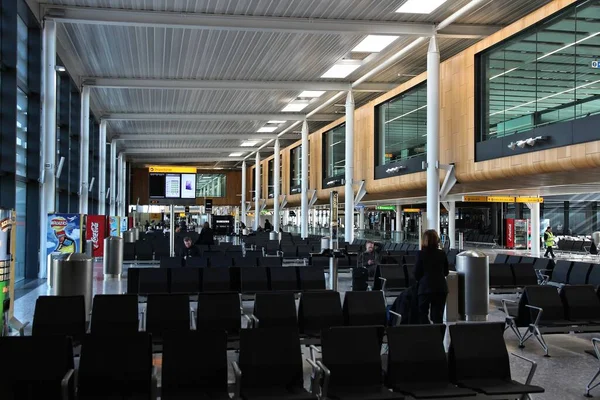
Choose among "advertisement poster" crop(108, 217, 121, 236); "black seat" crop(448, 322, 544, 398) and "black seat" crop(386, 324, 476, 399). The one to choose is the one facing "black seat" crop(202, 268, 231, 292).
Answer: the advertisement poster

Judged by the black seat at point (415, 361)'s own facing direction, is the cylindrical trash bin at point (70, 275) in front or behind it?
behind

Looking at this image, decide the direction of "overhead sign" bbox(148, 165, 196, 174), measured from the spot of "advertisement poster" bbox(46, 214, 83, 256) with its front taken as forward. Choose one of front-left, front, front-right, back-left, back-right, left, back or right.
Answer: back-left

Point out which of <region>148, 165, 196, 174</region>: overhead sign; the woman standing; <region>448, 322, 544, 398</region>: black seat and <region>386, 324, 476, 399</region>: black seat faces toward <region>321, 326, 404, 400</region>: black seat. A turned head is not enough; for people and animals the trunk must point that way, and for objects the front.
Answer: the overhead sign

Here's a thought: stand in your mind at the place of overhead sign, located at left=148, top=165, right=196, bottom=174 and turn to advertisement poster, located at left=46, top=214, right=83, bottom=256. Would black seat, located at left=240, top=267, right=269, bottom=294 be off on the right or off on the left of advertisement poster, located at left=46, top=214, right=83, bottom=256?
left

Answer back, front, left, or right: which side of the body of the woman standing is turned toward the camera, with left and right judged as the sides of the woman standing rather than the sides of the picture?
back

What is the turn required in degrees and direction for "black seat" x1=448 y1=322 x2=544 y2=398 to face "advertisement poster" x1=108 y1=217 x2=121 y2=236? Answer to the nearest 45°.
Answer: approximately 180°
